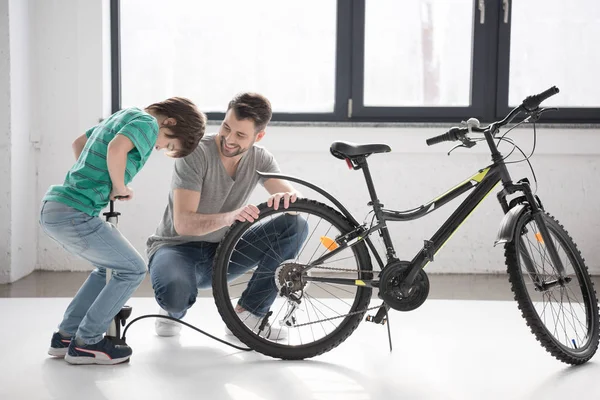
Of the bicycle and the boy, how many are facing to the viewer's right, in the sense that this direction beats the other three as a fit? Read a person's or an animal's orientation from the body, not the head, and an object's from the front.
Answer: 2

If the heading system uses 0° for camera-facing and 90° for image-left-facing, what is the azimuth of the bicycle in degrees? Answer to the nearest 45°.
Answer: approximately 270°

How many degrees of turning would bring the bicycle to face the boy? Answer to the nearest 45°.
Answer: approximately 180°

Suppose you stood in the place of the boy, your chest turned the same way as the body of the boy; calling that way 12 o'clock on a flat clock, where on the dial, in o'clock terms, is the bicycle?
The bicycle is roughly at 12 o'clock from the boy.

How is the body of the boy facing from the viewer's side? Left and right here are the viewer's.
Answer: facing to the right of the viewer
